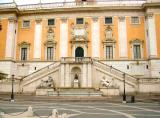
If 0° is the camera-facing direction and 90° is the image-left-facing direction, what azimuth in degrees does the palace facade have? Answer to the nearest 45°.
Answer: approximately 0°
